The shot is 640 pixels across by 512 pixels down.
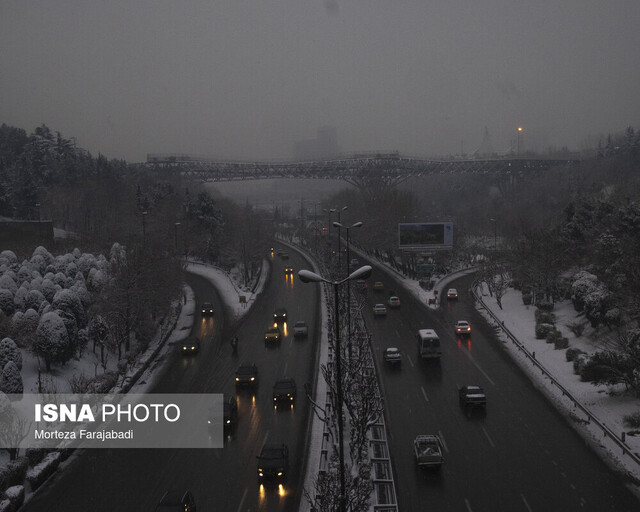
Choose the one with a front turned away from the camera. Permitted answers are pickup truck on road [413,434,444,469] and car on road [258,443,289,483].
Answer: pickup truck on road [413,434,444,469]

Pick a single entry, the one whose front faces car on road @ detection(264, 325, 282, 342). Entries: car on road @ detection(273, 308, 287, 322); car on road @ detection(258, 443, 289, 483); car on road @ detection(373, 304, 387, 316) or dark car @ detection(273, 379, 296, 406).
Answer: car on road @ detection(273, 308, 287, 322)

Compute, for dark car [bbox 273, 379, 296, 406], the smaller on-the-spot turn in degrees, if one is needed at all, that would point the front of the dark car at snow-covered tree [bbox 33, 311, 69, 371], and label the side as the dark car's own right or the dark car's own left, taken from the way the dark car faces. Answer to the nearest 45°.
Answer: approximately 90° to the dark car's own right

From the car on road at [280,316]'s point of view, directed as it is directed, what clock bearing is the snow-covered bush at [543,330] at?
The snow-covered bush is roughly at 10 o'clock from the car on road.

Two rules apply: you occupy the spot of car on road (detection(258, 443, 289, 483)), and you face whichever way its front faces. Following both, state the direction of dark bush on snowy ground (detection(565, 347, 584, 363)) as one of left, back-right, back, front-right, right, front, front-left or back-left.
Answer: back-left

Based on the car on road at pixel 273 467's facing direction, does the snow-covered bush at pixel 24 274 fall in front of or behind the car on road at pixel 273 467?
behind

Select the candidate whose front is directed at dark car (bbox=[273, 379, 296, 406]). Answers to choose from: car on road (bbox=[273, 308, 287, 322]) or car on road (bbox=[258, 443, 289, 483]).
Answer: car on road (bbox=[273, 308, 287, 322])

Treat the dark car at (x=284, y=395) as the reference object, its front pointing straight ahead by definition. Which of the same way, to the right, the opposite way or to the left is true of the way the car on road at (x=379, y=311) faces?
the opposite way

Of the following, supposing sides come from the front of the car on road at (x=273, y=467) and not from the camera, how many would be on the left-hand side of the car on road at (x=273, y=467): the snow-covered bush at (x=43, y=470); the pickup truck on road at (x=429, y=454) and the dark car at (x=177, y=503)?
1

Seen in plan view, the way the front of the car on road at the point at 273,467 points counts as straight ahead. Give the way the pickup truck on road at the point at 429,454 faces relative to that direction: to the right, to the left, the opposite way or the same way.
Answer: the opposite way

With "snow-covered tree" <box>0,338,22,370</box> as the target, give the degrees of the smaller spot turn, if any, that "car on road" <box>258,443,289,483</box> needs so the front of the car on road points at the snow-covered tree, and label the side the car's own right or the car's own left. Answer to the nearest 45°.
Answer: approximately 135° to the car's own right

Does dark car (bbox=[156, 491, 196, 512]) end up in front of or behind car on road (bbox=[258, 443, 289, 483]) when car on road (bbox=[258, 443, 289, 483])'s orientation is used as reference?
in front

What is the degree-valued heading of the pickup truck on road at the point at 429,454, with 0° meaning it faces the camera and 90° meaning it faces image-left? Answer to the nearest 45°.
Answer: approximately 180°

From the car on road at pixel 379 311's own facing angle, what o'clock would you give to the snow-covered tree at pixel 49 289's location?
The snow-covered tree is roughly at 8 o'clock from the car on road.

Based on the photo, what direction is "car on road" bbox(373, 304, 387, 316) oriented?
away from the camera
